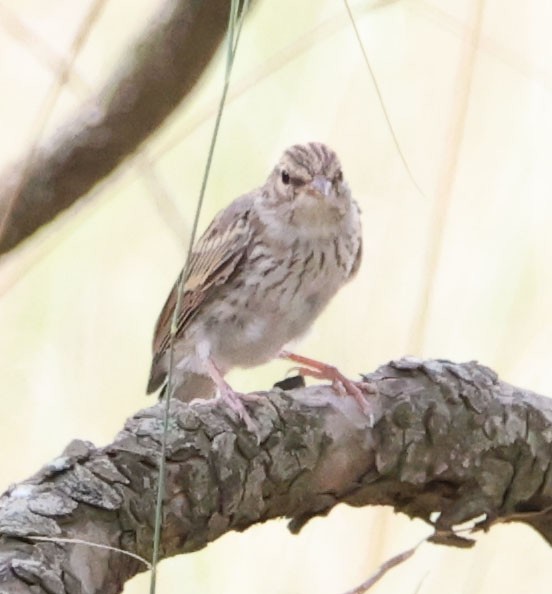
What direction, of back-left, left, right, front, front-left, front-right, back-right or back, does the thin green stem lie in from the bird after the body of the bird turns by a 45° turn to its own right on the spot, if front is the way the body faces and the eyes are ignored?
front

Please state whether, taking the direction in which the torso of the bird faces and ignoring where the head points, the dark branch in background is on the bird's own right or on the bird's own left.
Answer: on the bird's own right

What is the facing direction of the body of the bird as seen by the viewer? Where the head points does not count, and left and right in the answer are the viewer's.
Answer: facing the viewer and to the right of the viewer
